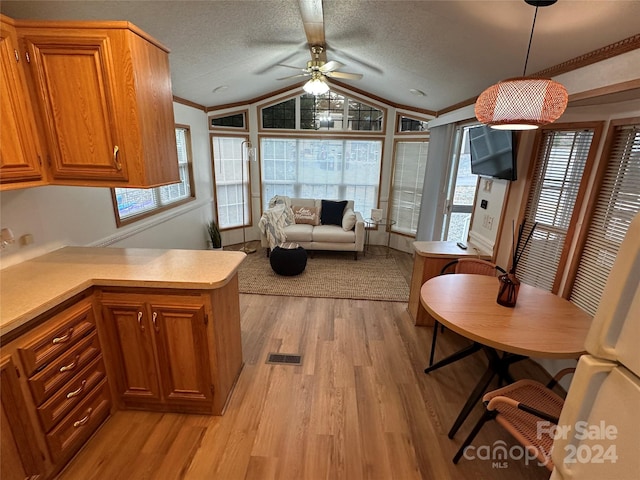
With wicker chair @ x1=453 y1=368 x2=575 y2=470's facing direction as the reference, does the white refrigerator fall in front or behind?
behind

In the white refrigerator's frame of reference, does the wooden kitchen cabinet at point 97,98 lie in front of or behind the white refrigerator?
in front

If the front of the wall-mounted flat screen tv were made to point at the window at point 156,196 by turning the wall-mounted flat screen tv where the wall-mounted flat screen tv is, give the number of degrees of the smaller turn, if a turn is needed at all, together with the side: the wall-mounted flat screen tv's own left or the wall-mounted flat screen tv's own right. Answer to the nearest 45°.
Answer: approximately 45° to the wall-mounted flat screen tv's own right

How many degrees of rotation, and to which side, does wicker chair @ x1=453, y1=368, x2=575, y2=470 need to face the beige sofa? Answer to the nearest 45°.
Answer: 0° — it already faces it

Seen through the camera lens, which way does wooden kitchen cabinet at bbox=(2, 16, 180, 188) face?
facing the viewer

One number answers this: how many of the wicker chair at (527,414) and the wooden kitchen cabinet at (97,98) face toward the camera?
1

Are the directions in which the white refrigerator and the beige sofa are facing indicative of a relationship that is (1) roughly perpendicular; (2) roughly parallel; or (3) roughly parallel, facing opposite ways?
roughly perpendicular

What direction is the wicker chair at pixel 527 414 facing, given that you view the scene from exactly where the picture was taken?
facing away from the viewer and to the left of the viewer

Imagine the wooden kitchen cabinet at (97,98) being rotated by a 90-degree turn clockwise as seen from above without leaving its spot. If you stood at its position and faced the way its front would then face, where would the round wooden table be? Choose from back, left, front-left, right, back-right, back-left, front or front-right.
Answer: back-left

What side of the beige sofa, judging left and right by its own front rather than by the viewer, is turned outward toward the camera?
front

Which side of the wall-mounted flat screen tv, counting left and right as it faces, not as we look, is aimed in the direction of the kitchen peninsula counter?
front

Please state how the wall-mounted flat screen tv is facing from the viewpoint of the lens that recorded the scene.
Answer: facing the viewer and to the left of the viewer

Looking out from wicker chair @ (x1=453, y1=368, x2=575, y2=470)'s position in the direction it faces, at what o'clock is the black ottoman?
The black ottoman is roughly at 11 o'clock from the wicker chair.
